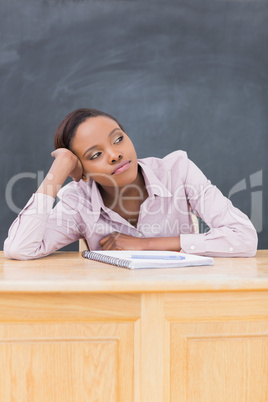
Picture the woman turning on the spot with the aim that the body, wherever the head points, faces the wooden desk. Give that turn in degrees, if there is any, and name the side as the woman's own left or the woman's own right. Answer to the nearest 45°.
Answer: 0° — they already face it

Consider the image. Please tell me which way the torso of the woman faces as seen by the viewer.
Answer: toward the camera
